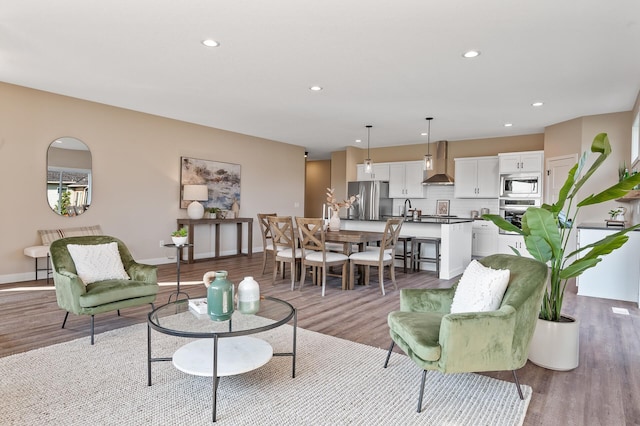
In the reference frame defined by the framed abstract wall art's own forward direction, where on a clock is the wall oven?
The wall oven is roughly at 11 o'clock from the framed abstract wall art.

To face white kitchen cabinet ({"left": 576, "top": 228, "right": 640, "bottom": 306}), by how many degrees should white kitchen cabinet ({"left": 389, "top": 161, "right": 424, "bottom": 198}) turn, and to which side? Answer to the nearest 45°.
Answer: approximately 45° to its left

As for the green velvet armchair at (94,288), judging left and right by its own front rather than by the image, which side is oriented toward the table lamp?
left

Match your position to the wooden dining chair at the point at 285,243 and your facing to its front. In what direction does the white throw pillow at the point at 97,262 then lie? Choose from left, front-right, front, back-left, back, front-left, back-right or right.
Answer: back

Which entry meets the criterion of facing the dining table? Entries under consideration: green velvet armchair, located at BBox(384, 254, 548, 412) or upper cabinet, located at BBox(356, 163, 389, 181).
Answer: the upper cabinet

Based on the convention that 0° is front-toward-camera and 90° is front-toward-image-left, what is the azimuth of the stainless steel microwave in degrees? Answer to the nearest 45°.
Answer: approximately 0°

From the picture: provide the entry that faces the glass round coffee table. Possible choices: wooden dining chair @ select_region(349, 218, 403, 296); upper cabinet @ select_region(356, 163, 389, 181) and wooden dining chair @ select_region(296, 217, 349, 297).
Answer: the upper cabinet

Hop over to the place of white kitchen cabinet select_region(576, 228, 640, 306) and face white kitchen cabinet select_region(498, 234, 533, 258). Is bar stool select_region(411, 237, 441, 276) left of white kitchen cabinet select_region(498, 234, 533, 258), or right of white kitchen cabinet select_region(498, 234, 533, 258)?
left

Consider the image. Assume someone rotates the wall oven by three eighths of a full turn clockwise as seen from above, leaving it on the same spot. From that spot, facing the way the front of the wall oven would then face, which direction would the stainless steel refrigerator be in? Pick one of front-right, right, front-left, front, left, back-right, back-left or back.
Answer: front-left

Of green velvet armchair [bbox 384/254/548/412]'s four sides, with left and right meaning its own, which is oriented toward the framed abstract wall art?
right

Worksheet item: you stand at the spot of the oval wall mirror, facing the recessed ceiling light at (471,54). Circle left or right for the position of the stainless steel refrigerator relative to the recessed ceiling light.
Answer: left

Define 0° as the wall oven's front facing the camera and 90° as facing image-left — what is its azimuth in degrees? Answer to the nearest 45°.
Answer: approximately 0°

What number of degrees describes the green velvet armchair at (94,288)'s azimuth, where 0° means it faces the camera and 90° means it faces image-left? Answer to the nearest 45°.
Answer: approximately 315°

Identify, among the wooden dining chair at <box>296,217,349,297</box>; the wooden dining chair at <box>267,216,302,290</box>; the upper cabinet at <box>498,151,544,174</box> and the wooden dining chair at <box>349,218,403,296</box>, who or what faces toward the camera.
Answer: the upper cabinet
